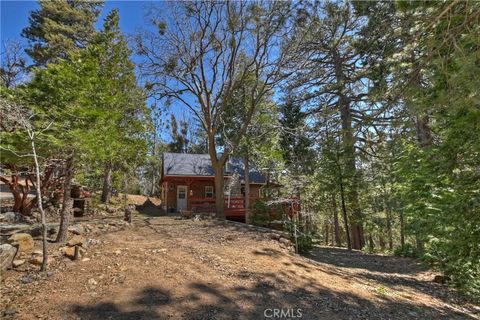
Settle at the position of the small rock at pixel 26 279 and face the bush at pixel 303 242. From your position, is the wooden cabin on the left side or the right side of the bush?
left

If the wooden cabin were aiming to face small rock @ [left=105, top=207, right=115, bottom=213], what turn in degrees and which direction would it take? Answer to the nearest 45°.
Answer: approximately 45° to its right

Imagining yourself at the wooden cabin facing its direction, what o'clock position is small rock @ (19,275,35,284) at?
The small rock is roughly at 12 o'clock from the wooden cabin.

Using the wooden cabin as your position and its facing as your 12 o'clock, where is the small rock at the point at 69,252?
The small rock is roughly at 12 o'clock from the wooden cabin.

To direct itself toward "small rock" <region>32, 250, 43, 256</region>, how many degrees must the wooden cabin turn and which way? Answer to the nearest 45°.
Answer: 0° — it already faces it

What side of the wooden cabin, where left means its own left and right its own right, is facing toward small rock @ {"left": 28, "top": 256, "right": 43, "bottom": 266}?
front

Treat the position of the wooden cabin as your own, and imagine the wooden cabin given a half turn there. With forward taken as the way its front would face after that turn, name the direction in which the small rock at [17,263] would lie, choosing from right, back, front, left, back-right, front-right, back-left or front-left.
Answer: back

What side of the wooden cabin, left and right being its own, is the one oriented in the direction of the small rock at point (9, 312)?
front

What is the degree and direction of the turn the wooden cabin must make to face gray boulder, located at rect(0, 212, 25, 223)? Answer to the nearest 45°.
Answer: approximately 45° to its right

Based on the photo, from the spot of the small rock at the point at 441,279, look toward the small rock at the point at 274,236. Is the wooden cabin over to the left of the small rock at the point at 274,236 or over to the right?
right

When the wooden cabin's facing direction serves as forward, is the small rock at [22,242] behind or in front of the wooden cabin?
in front

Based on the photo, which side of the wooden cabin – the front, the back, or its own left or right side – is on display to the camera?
front
